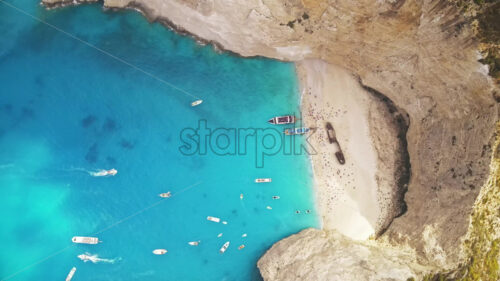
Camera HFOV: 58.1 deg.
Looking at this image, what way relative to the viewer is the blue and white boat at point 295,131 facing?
to the viewer's right

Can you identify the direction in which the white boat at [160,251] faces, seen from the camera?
facing to the right of the viewer

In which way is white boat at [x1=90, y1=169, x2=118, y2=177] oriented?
to the viewer's right

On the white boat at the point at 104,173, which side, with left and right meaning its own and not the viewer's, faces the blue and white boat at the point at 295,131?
front

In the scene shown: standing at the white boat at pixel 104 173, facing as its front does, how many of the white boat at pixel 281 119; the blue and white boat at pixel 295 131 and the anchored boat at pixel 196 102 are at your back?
0

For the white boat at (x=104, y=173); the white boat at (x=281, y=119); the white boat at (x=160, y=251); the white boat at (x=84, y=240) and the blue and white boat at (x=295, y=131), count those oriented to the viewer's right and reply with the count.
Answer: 3
